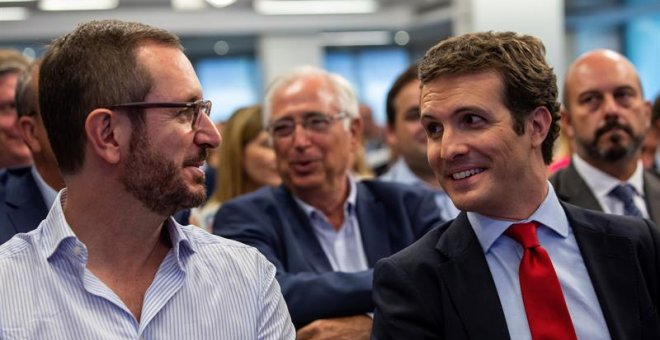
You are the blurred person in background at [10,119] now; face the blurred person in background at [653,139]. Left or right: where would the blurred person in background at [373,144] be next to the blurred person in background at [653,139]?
left

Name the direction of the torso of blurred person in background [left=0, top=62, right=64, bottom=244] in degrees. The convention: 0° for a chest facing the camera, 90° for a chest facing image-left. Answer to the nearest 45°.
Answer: approximately 315°

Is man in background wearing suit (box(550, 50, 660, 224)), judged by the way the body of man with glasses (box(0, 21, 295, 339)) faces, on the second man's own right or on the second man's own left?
on the second man's own left

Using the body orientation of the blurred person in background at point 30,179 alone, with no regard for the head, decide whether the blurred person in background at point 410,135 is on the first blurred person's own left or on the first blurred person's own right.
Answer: on the first blurred person's own left

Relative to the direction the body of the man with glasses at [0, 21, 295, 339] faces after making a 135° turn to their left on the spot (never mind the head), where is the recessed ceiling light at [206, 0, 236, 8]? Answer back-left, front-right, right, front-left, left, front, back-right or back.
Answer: front

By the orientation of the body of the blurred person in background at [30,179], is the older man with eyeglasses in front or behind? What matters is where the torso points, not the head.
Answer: in front

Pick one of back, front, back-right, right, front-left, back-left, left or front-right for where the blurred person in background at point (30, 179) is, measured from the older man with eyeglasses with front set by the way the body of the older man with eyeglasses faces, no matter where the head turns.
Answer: right

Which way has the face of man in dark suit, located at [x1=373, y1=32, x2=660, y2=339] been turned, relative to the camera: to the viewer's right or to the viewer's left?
to the viewer's left

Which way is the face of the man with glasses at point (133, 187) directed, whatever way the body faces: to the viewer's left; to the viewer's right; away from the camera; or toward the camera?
to the viewer's right

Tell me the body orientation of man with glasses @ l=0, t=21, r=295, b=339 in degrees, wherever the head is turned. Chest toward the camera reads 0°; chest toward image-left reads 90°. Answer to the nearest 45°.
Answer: approximately 315°

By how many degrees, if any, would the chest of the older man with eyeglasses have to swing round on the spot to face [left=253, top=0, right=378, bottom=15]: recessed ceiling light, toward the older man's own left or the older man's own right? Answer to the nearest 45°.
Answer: approximately 180°
